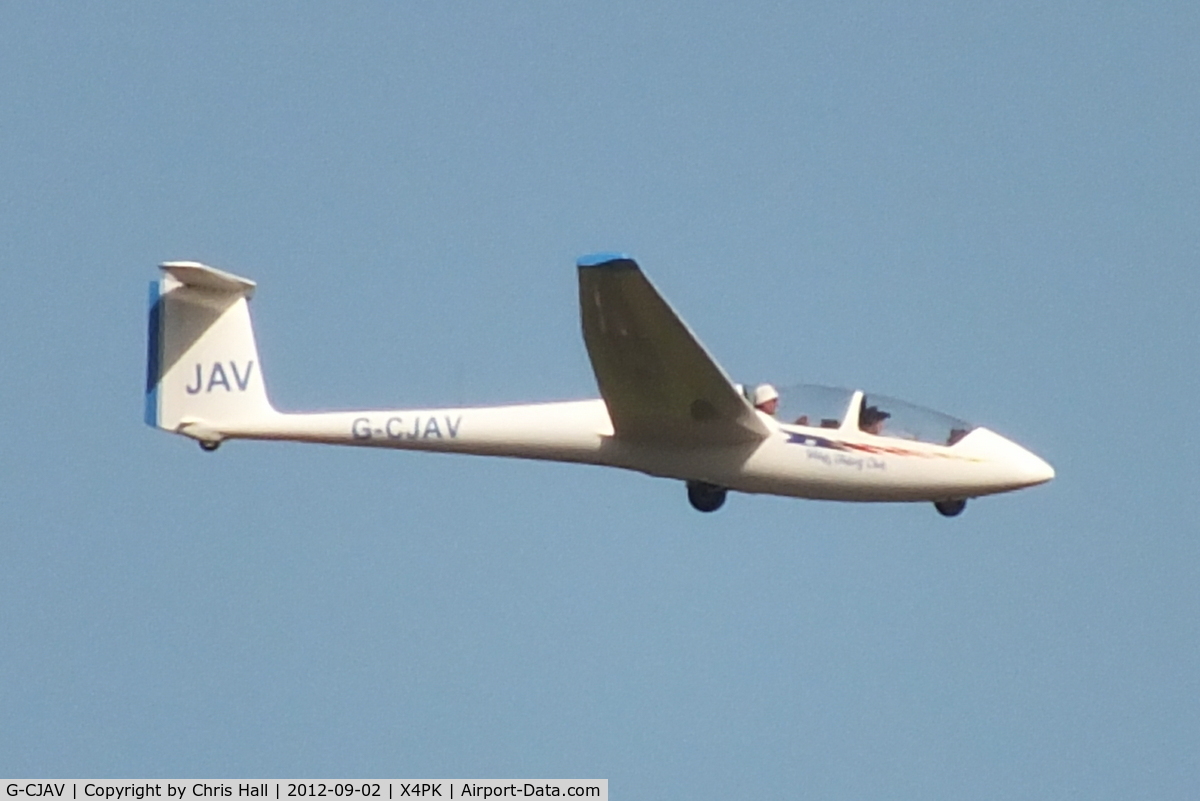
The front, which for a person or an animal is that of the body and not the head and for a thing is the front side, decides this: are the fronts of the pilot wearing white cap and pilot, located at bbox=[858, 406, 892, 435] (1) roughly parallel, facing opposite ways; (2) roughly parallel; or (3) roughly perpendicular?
roughly parallel

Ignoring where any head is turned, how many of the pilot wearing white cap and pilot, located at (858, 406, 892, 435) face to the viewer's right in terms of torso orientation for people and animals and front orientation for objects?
2

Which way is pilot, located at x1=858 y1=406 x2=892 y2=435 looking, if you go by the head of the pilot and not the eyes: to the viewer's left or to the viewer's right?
to the viewer's right

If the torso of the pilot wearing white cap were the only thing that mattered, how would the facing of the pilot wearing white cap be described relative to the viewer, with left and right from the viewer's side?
facing to the right of the viewer

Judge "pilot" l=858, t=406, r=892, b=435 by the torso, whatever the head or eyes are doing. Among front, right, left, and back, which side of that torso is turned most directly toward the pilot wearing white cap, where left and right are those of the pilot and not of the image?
back

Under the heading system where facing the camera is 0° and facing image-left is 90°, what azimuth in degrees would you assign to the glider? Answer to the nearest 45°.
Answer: approximately 270°

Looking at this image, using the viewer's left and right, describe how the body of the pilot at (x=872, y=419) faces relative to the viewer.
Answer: facing to the right of the viewer

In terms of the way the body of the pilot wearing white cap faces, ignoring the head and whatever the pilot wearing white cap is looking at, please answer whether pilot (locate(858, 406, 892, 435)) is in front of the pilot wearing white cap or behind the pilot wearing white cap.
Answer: in front
